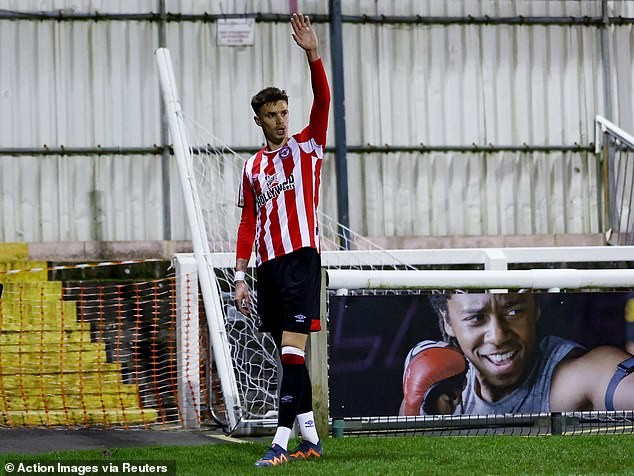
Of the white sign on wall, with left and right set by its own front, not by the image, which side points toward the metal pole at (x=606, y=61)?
left

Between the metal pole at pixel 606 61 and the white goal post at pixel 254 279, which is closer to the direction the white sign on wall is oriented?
the white goal post

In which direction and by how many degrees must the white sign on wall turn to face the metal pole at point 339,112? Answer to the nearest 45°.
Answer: approximately 90° to its left

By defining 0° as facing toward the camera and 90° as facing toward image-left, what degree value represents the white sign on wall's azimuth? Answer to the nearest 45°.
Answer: approximately 0°

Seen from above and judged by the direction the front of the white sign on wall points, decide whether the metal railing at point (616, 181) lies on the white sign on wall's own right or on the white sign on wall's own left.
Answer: on the white sign on wall's own left
